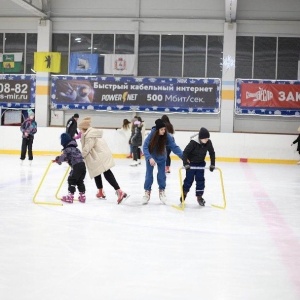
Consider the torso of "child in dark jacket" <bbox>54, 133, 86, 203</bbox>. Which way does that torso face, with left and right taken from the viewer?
facing to the left of the viewer

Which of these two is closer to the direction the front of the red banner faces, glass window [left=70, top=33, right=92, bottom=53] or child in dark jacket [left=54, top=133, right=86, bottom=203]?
the child in dark jacket

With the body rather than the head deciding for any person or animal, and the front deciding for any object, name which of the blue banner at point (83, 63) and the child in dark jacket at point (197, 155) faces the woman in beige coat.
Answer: the blue banner

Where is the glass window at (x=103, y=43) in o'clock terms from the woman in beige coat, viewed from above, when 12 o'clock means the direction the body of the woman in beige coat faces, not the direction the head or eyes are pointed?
The glass window is roughly at 3 o'clock from the woman in beige coat.

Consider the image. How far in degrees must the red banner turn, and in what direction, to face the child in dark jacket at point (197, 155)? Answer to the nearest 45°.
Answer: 0° — it already faces them

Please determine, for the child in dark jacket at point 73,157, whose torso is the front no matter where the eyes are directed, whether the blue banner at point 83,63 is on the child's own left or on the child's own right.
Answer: on the child's own right
